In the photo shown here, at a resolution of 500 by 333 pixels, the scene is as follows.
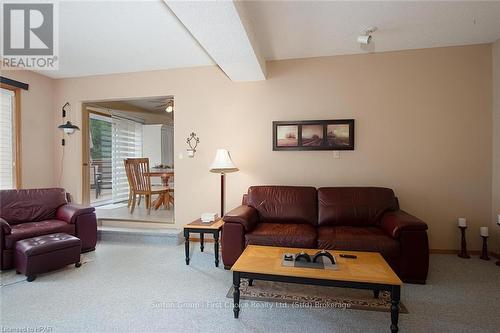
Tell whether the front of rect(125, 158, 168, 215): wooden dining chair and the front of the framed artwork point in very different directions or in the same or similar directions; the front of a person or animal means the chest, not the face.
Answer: very different directions

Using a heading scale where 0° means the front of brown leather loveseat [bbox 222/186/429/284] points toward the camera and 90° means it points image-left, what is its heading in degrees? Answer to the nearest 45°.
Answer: approximately 0°

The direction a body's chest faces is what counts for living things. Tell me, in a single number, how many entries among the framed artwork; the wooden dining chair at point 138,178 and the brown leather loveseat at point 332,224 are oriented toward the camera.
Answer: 2

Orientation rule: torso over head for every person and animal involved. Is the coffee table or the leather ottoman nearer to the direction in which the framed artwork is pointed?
the coffee table

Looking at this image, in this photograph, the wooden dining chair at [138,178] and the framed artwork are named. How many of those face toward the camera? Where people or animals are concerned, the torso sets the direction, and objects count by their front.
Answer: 1

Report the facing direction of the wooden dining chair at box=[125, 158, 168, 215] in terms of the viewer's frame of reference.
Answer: facing away from the viewer and to the right of the viewer

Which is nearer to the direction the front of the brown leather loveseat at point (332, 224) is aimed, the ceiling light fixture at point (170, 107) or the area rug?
the area rug

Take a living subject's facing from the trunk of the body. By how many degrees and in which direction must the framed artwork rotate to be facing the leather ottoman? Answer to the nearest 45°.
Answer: approximately 45° to its right

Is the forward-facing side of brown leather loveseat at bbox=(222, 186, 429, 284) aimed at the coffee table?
yes

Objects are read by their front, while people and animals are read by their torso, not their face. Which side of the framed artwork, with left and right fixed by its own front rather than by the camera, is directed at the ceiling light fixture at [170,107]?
right

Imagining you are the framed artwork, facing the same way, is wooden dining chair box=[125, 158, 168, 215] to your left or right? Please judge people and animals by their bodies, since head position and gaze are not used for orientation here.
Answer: on your right

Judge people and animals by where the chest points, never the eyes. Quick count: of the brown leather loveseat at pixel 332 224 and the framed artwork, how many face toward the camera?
2

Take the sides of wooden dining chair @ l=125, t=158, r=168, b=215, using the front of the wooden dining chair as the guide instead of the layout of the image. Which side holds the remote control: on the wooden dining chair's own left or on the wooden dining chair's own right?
on the wooden dining chair's own right

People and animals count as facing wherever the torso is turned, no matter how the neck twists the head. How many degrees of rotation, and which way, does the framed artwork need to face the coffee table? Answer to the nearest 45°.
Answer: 0° — it already faces it
